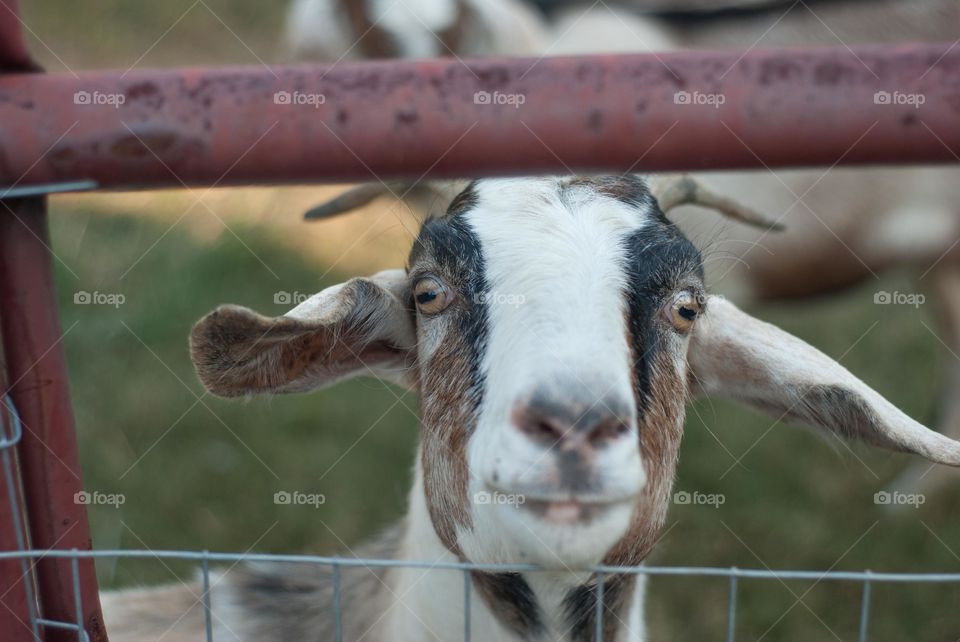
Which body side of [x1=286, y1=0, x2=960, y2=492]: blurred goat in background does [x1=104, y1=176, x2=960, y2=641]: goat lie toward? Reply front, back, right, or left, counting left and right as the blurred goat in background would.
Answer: left

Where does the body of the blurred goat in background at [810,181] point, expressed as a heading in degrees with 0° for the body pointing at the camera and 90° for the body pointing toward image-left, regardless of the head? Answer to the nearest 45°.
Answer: approximately 90°

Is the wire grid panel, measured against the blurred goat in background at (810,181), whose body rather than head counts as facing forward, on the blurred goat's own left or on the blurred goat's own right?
on the blurred goat's own left

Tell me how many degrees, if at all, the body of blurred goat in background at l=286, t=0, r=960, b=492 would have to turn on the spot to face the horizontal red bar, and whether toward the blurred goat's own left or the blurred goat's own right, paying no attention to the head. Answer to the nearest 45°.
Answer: approximately 90° to the blurred goat's own left

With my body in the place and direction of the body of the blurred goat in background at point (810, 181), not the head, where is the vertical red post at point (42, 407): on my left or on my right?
on my left

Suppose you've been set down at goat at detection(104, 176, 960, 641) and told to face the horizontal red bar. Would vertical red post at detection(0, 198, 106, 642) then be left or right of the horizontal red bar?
right
